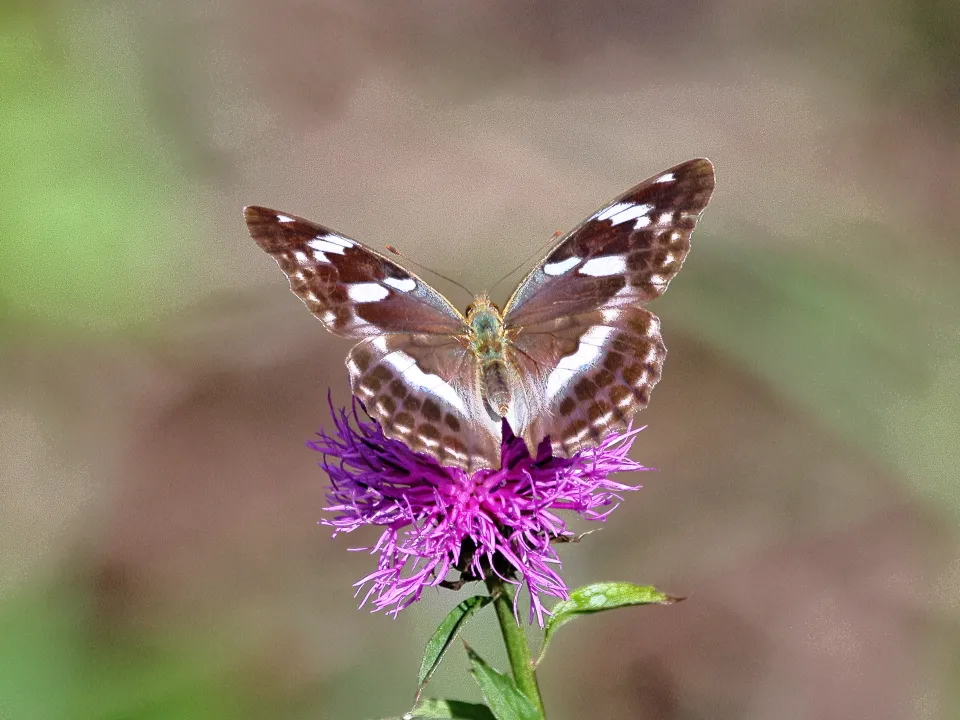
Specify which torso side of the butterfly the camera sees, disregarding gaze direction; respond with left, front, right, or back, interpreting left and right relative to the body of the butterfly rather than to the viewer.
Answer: back
